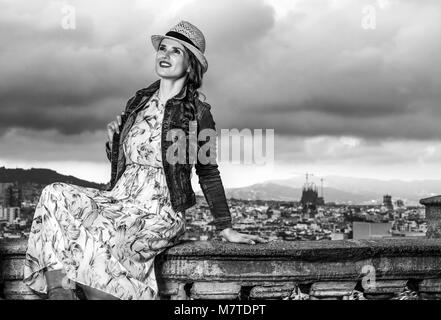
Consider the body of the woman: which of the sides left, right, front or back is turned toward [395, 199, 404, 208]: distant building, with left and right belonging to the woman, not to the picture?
back

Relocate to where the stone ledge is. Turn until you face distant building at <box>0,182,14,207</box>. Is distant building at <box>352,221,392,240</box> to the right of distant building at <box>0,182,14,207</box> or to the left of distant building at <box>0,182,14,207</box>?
right

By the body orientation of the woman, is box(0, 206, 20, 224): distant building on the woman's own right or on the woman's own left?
on the woman's own right

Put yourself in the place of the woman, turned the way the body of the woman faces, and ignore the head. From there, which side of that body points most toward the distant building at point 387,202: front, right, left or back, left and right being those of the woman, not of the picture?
back

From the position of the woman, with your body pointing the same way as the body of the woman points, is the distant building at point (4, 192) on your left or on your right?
on your right

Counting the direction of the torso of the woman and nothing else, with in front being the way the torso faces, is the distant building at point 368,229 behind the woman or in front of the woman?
behind

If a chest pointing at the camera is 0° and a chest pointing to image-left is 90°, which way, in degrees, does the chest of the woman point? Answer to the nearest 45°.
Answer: approximately 45°
